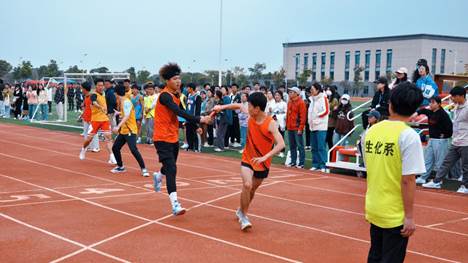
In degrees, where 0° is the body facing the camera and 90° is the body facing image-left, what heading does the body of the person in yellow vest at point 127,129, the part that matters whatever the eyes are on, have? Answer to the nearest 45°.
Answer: approximately 90°

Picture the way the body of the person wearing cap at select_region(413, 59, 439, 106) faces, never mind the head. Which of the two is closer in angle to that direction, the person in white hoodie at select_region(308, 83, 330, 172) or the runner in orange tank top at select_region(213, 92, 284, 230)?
the runner in orange tank top

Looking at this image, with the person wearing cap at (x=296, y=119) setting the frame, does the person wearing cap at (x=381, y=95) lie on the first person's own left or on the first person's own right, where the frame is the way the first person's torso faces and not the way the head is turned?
on the first person's own left

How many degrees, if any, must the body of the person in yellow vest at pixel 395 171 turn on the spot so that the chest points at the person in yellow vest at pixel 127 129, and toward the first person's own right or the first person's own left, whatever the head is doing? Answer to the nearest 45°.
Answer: approximately 90° to the first person's own left

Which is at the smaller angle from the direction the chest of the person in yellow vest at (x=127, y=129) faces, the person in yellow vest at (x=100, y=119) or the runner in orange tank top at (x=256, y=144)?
the person in yellow vest

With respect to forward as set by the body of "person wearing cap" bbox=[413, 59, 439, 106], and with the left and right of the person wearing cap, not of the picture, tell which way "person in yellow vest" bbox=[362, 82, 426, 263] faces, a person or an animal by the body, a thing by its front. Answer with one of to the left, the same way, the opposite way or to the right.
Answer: the opposite way

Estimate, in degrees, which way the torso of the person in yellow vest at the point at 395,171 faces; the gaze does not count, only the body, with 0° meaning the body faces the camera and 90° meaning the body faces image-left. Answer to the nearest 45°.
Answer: approximately 225°
